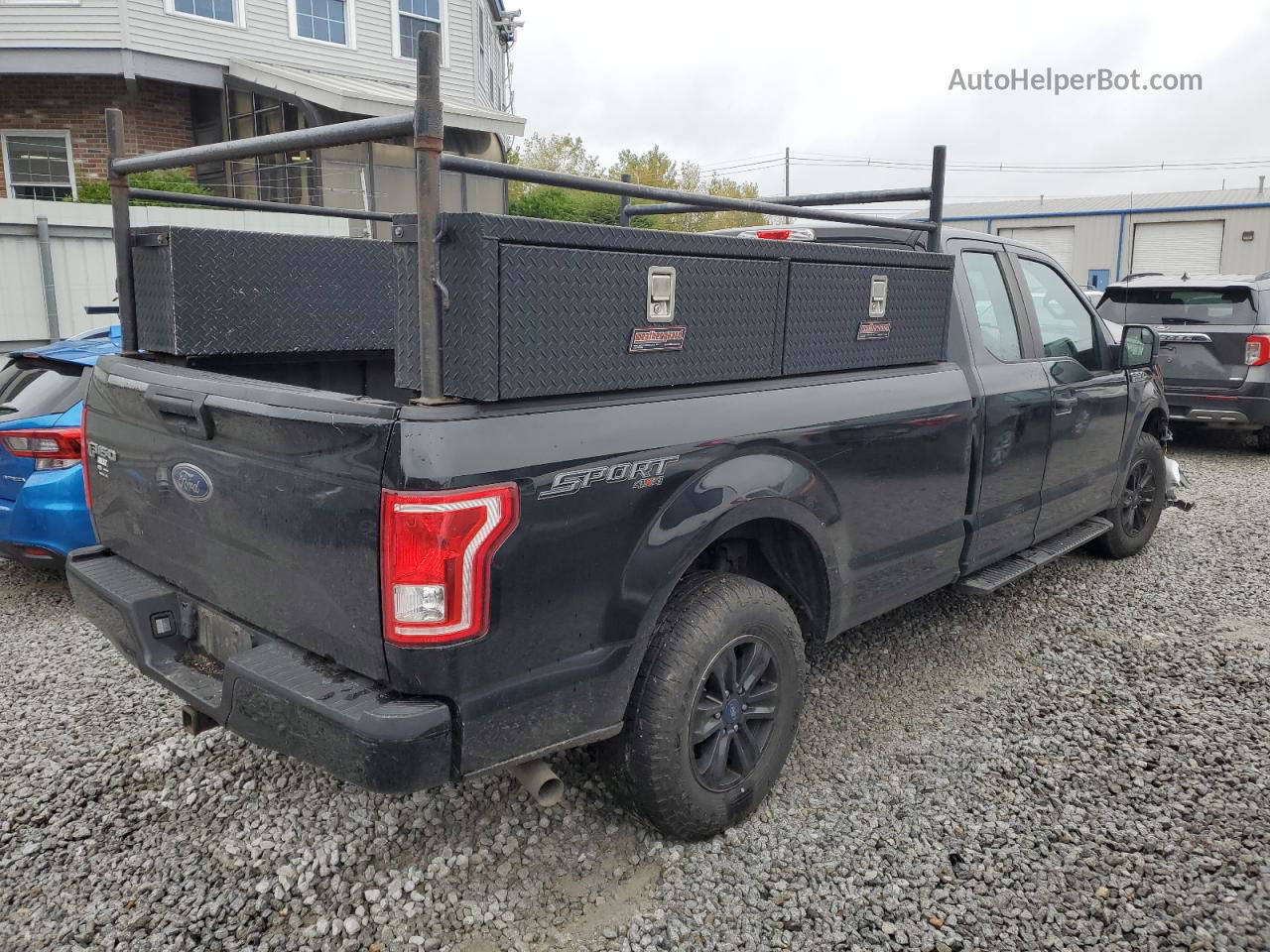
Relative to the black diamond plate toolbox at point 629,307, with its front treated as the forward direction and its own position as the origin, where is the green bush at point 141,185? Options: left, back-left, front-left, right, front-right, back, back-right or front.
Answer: back

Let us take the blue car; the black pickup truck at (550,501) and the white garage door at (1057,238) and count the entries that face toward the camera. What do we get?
1

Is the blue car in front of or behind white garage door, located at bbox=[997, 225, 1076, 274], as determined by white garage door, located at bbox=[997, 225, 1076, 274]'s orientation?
in front

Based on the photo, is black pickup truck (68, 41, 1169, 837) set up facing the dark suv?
yes

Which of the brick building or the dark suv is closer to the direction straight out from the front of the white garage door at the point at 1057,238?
the dark suv

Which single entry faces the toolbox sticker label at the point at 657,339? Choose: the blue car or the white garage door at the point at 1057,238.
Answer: the white garage door

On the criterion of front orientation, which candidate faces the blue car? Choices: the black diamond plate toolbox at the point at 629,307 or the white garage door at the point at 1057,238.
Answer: the white garage door

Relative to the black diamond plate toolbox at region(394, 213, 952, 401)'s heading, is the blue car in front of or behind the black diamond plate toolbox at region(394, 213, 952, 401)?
behind

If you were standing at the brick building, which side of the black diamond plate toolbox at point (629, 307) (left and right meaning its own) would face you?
back

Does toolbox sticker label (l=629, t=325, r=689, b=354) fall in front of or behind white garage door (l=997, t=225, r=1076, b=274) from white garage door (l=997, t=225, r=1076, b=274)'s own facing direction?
in front

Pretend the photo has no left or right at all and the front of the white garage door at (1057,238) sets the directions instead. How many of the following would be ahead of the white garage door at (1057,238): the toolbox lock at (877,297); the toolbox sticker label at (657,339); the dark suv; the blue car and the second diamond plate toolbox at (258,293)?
5

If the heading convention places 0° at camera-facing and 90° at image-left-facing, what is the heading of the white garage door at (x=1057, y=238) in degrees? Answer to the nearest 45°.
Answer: approximately 0°

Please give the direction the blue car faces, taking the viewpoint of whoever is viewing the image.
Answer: facing away from the viewer and to the right of the viewer

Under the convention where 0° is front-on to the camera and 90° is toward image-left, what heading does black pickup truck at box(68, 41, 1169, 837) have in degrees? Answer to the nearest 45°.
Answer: approximately 225°

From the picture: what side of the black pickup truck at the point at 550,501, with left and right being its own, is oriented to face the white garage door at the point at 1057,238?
front
